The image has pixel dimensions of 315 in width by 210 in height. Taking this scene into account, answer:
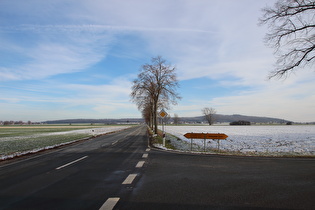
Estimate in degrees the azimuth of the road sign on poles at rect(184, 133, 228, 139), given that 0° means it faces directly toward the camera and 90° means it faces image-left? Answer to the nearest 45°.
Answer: approximately 0°
